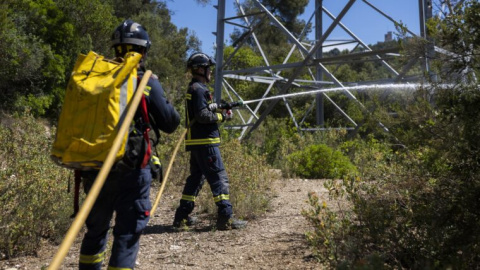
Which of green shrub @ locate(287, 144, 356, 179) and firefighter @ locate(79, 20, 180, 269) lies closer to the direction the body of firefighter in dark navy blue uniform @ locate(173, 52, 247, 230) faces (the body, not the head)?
the green shrub

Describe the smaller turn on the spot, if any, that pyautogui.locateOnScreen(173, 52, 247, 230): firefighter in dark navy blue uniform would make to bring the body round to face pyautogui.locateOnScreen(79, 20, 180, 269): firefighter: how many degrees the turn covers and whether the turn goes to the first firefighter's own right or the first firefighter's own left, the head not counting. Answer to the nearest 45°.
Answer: approximately 90° to the first firefighter's own right

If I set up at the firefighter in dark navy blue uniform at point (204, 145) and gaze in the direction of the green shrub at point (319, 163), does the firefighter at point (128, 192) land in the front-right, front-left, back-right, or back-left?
back-right

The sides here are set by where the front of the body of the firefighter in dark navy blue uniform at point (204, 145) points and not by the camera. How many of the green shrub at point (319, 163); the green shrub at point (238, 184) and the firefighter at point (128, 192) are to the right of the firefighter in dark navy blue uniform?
1

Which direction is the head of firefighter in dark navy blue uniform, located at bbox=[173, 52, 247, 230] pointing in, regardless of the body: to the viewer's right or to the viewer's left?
to the viewer's right

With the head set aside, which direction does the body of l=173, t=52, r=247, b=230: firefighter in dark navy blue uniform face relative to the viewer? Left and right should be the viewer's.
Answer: facing to the right of the viewer

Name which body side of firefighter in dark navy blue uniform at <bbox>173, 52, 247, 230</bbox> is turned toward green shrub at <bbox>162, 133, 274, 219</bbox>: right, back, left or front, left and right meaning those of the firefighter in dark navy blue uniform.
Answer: left

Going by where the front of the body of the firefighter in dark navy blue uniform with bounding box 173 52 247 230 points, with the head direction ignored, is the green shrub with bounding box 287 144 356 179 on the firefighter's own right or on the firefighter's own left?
on the firefighter's own left

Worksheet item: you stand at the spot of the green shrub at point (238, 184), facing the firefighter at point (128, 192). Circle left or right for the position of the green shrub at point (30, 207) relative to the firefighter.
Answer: right

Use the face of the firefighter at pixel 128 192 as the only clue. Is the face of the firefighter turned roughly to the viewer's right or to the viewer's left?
to the viewer's right

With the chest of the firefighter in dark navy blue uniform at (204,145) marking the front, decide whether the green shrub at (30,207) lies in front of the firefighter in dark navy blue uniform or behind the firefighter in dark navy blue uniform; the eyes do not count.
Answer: behind
